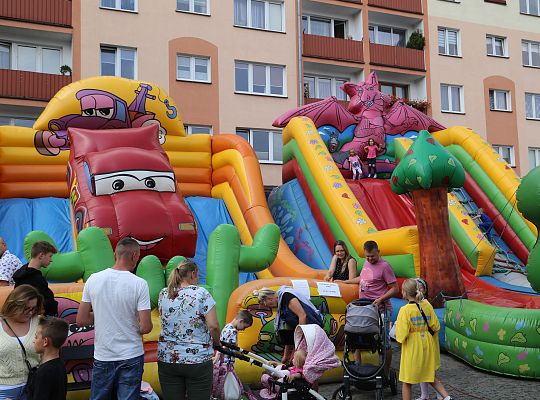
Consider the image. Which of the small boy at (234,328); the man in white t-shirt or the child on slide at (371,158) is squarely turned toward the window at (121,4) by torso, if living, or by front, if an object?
the man in white t-shirt

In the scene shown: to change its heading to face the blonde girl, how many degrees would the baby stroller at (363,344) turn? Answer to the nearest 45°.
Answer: approximately 90° to its left

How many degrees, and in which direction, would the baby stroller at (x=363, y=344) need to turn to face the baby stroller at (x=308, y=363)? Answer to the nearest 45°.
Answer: approximately 45° to its right

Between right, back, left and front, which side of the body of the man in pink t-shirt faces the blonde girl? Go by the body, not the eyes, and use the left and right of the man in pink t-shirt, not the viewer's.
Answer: left

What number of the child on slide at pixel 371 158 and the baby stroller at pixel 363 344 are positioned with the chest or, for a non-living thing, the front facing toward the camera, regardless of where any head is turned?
2

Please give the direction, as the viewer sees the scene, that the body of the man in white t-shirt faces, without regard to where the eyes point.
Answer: away from the camera
